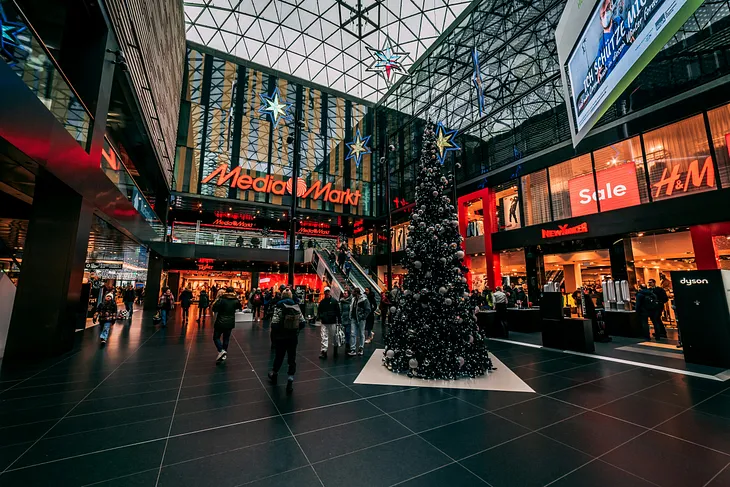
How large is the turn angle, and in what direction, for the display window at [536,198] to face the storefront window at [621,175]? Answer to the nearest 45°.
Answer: approximately 90° to its left

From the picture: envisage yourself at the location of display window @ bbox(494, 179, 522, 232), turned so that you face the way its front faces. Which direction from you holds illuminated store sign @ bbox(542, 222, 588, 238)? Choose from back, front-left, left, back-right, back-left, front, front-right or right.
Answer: left

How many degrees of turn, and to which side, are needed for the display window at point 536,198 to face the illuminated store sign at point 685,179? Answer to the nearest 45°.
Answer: approximately 90° to its left

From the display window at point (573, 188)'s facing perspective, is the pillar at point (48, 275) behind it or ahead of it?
ahead

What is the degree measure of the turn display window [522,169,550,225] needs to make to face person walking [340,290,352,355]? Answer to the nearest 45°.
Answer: approximately 45° to its left

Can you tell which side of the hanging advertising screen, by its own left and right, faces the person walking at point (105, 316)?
front
